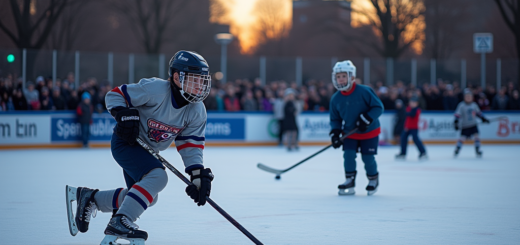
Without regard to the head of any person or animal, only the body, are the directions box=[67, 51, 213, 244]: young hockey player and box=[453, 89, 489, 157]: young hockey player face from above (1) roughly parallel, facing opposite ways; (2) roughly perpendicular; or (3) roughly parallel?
roughly perpendicular

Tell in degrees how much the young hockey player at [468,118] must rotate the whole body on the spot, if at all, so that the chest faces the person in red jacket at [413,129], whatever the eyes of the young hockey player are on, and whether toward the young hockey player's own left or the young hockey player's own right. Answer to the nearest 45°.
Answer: approximately 45° to the young hockey player's own right

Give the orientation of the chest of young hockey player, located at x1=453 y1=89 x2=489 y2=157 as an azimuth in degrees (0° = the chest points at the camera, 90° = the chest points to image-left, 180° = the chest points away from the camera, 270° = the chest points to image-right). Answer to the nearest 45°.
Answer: approximately 0°

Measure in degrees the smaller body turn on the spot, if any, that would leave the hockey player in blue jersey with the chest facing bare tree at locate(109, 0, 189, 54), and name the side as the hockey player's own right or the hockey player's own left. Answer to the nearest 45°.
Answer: approximately 90° to the hockey player's own right

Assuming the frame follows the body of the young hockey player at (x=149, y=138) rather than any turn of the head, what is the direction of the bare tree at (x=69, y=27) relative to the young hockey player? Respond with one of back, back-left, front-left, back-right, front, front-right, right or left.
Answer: back-left

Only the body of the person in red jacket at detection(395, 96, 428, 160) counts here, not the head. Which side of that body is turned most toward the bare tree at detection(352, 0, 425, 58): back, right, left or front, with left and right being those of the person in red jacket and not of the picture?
back

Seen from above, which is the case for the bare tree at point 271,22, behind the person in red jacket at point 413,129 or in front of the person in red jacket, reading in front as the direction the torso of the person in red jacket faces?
behind

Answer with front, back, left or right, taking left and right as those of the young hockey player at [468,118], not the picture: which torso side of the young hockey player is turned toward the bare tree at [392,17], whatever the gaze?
back

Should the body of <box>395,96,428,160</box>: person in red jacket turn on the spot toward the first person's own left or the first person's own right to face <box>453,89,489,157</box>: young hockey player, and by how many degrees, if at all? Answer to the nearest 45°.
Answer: approximately 135° to the first person's own left

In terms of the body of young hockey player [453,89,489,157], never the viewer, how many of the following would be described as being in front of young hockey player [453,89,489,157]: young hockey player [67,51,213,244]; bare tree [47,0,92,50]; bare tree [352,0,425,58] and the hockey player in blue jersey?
2

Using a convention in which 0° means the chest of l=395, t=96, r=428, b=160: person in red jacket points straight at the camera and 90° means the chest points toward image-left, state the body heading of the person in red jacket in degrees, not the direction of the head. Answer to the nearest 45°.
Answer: approximately 0°
